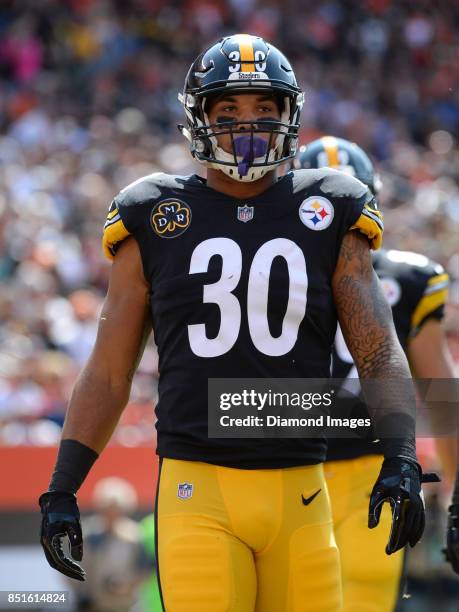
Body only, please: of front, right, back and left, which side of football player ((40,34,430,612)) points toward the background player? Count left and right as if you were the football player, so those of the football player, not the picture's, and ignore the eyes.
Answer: back

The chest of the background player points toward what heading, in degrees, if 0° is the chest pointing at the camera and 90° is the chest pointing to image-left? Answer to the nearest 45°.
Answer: approximately 45°

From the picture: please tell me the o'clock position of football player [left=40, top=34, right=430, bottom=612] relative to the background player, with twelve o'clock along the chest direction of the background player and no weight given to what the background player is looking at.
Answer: The football player is roughly at 11 o'clock from the background player.

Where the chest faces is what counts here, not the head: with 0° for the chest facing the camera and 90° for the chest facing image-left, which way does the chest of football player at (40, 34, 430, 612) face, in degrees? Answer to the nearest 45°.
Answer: approximately 0°

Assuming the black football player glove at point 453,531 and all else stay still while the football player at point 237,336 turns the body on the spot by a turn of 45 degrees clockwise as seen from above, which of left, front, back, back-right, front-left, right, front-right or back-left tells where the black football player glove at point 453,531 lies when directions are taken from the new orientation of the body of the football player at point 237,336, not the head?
back
